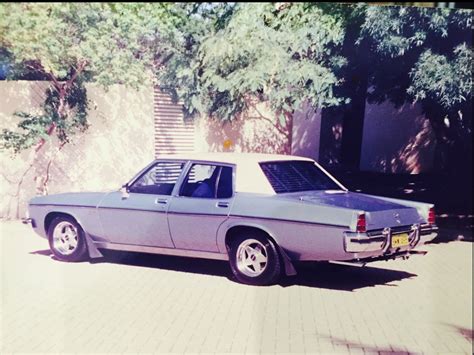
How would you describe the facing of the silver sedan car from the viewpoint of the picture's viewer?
facing away from the viewer and to the left of the viewer
